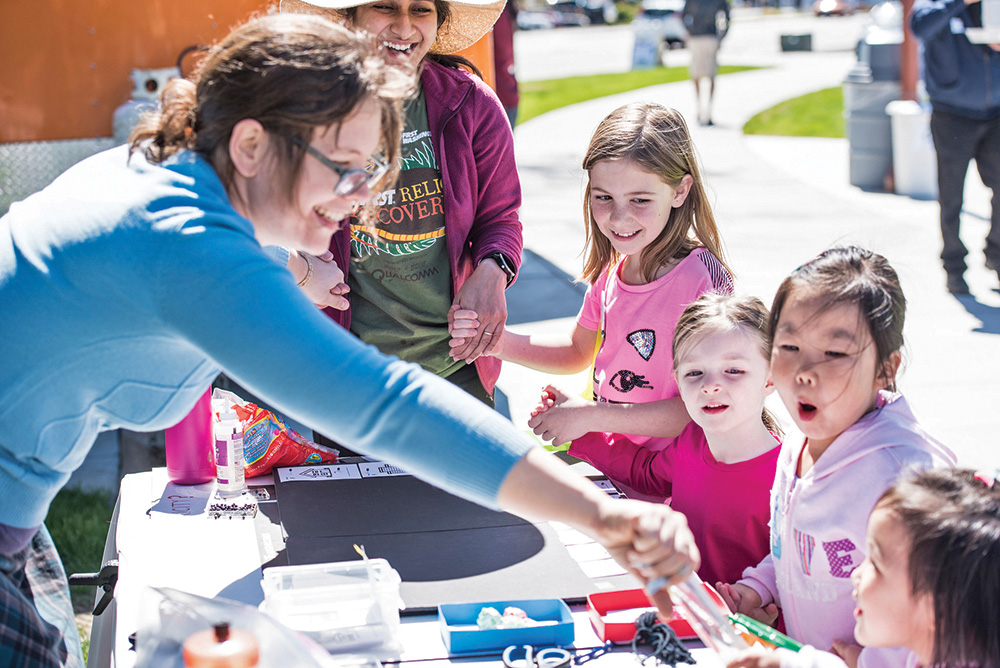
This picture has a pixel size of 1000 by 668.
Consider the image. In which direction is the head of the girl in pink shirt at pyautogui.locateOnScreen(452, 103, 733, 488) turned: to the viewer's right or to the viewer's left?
to the viewer's left

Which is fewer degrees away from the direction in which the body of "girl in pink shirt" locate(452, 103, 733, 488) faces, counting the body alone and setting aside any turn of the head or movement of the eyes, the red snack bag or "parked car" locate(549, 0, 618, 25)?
the red snack bag

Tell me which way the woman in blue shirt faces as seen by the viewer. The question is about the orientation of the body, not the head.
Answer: to the viewer's right

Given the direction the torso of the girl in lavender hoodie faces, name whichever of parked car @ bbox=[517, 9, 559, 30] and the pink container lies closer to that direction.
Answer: the pink container

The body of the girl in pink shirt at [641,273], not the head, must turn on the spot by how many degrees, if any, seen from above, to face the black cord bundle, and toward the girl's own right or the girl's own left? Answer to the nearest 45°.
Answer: approximately 45° to the girl's own left

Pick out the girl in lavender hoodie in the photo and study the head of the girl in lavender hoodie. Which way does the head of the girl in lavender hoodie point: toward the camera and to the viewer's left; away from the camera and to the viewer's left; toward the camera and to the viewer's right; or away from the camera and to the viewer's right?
toward the camera and to the viewer's left
